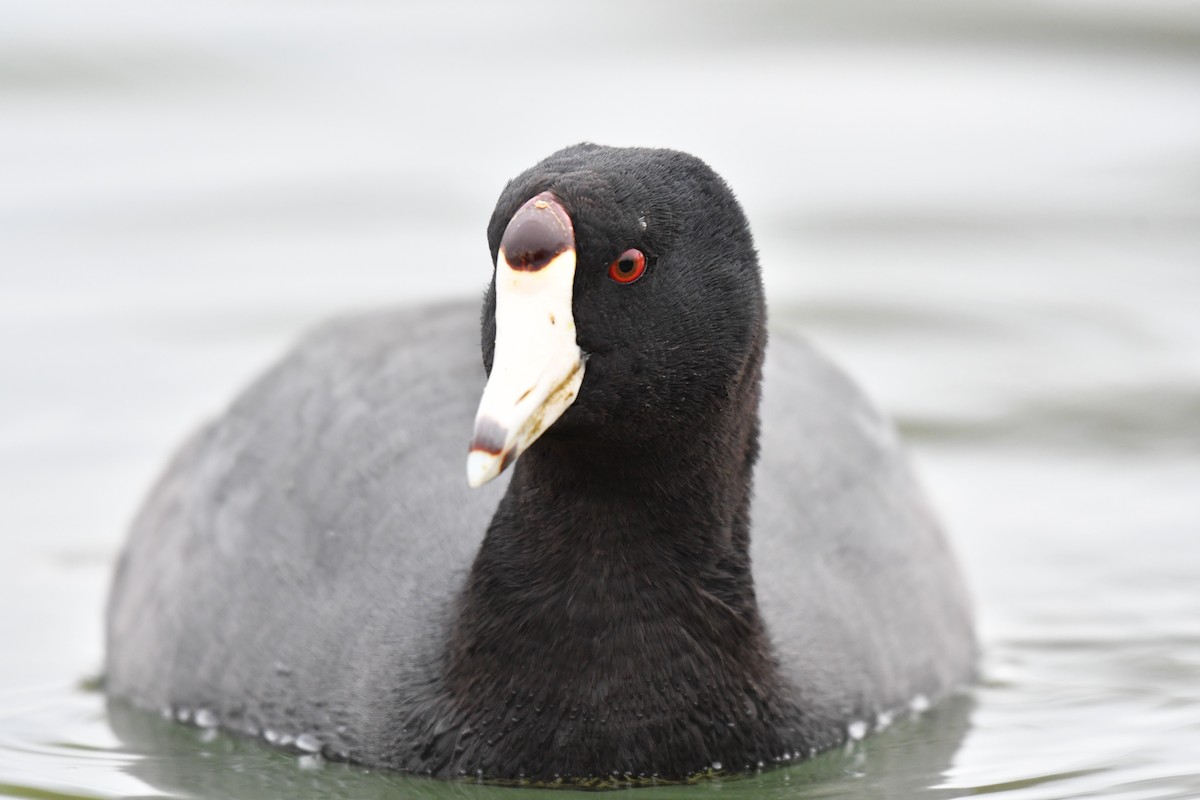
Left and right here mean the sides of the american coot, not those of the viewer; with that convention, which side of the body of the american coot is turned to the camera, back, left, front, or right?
front
